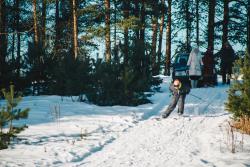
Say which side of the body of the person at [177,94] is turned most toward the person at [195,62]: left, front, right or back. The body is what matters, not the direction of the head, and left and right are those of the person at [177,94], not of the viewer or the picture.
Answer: back

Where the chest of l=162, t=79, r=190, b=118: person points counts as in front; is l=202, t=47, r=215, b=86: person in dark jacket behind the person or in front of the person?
behind

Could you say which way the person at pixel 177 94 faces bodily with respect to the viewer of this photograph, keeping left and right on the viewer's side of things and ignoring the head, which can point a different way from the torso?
facing the viewer

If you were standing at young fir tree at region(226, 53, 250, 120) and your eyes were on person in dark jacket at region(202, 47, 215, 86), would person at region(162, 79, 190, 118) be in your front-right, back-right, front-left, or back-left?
front-left

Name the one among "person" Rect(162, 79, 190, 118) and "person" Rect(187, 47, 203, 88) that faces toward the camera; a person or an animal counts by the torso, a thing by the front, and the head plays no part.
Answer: "person" Rect(162, 79, 190, 118)
